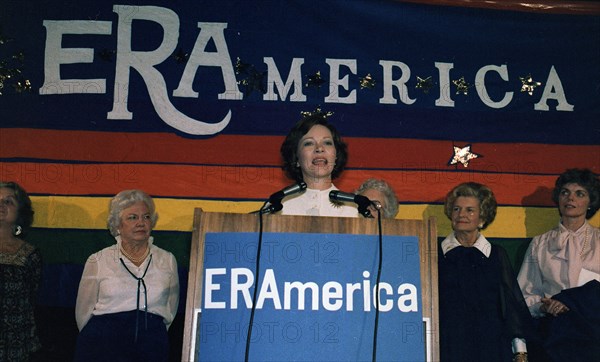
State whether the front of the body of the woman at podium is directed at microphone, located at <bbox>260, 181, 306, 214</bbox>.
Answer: yes

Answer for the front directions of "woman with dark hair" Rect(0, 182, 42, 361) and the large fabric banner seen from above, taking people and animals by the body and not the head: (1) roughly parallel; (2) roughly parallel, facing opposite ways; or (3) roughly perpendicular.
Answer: roughly parallel

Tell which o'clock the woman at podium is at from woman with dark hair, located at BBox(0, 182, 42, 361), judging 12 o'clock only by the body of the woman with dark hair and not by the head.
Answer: The woman at podium is roughly at 9 o'clock from the woman with dark hair.

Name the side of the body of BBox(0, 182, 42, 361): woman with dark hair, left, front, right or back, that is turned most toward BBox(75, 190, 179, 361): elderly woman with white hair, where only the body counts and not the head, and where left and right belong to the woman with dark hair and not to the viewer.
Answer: left

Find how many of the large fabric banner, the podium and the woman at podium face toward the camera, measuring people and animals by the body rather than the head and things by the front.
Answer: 3

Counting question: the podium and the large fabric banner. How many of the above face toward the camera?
2

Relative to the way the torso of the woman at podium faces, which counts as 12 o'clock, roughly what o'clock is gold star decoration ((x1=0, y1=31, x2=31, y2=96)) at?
The gold star decoration is roughly at 4 o'clock from the woman at podium.

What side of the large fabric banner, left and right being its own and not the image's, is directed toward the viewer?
front

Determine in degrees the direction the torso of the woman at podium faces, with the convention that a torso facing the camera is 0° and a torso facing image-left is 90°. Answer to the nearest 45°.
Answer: approximately 0°

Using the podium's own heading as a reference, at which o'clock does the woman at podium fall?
The woman at podium is roughly at 6 o'clock from the podium.

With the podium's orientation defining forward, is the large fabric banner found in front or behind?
behind

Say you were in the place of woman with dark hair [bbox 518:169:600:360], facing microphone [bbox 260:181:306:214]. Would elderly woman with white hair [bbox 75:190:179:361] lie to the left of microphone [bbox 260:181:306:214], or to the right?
right

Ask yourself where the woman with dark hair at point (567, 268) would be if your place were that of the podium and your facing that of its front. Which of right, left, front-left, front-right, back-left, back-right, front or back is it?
back-left

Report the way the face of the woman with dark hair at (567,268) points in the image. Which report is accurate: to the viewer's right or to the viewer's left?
to the viewer's left

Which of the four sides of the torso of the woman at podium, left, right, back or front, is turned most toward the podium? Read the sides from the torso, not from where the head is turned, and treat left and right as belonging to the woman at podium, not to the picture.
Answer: front

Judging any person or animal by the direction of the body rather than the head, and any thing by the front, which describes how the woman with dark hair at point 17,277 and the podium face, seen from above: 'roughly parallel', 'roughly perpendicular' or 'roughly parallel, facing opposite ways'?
roughly parallel
